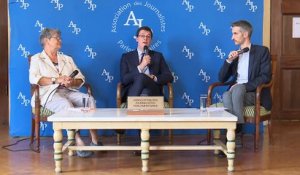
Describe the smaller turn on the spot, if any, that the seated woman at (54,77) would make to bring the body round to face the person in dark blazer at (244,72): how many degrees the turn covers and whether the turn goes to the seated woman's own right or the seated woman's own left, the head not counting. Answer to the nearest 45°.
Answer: approximately 45° to the seated woman's own left

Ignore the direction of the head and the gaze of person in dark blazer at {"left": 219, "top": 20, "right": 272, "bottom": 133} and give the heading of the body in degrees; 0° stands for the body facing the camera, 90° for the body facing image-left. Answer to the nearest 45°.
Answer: approximately 45°

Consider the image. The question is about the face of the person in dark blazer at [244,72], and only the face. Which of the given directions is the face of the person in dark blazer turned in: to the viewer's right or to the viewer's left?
to the viewer's left

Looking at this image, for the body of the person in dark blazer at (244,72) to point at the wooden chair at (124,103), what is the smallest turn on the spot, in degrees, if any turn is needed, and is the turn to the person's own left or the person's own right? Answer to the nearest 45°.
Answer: approximately 45° to the person's own right

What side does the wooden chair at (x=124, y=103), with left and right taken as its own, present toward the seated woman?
right

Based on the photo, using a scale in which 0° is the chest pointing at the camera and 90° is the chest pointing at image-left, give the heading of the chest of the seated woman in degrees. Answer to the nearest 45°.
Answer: approximately 315°

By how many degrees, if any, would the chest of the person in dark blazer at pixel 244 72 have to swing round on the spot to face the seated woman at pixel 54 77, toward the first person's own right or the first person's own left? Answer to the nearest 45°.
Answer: approximately 45° to the first person's own right

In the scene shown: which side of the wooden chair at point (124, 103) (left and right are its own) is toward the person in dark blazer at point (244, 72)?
left
